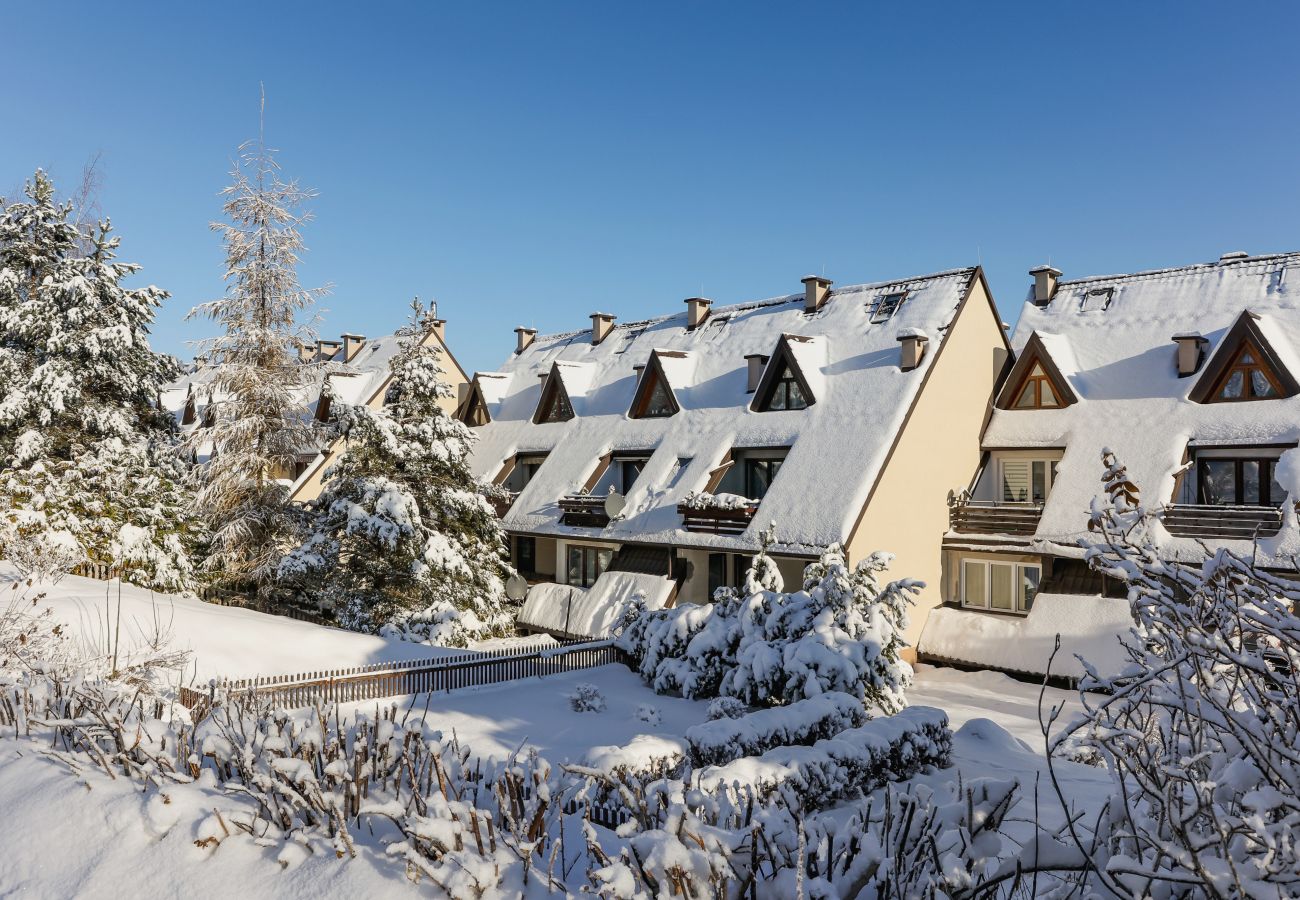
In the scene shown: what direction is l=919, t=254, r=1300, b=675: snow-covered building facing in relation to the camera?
toward the camera

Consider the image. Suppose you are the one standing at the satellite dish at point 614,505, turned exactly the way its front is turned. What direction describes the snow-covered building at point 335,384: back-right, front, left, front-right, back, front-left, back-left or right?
right

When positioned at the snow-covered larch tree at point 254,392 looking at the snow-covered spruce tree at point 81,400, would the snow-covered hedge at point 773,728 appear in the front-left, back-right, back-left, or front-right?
back-left

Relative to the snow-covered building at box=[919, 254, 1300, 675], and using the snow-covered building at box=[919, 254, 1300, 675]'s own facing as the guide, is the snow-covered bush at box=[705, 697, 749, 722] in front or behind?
in front

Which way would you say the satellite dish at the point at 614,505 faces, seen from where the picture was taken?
facing the viewer and to the left of the viewer

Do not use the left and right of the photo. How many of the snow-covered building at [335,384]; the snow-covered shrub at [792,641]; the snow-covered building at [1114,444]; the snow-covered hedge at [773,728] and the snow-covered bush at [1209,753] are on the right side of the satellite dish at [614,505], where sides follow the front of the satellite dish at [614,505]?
1

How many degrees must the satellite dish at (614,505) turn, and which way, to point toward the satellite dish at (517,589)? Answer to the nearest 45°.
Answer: approximately 90° to its right

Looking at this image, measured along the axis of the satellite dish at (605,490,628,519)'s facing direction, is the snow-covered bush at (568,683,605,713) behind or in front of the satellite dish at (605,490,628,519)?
in front

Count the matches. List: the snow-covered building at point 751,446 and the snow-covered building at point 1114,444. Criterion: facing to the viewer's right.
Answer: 0

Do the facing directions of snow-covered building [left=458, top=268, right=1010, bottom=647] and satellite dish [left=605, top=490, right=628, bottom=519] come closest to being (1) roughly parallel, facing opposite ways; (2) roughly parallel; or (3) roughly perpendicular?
roughly parallel

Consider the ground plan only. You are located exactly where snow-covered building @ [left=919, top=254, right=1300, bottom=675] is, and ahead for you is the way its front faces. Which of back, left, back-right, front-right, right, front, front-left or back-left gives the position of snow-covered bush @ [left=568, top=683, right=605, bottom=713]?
front-right

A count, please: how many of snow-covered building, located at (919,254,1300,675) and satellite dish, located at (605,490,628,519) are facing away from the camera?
0

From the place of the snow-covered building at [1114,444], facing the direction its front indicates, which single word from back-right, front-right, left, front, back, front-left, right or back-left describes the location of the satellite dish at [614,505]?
right

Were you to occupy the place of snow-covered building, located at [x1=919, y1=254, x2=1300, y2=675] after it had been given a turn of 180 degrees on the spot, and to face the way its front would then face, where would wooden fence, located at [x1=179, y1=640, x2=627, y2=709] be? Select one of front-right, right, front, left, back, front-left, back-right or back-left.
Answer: back-left
